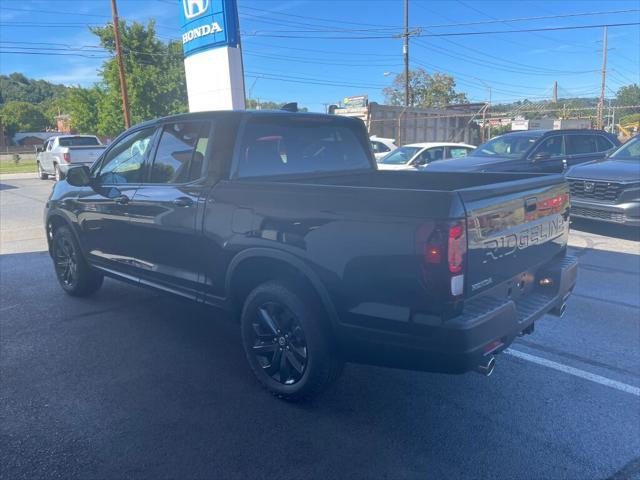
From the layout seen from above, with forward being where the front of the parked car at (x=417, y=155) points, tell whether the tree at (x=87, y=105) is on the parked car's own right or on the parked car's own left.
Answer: on the parked car's own right

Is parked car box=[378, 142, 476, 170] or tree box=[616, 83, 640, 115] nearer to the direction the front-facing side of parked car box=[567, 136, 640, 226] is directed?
the parked car

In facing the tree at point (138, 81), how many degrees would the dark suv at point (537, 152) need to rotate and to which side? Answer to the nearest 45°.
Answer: approximately 90° to its right

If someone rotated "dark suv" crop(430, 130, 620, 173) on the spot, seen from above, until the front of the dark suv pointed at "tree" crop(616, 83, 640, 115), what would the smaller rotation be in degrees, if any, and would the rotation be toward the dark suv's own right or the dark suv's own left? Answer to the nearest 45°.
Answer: approximately 135° to the dark suv's own right

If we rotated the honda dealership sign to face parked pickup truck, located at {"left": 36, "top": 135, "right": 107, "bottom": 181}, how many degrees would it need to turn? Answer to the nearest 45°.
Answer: approximately 90° to its right

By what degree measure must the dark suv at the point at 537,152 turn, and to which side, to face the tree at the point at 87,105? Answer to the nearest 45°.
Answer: approximately 90° to its right

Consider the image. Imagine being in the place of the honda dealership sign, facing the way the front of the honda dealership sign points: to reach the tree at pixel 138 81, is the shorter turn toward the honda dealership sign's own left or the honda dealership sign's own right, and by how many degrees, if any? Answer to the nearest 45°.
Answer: approximately 135° to the honda dealership sign's own right

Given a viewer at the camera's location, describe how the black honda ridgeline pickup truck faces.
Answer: facing away from the viewer and to the left of the viewer

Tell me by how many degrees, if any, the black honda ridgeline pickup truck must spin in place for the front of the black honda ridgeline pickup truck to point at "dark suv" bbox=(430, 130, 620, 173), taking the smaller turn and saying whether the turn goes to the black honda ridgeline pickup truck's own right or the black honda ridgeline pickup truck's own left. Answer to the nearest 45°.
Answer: approximately 90° to the black honda ridgeline pickup truck's own right

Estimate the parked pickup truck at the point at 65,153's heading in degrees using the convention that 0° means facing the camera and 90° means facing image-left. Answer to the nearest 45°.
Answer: approximately 135°
